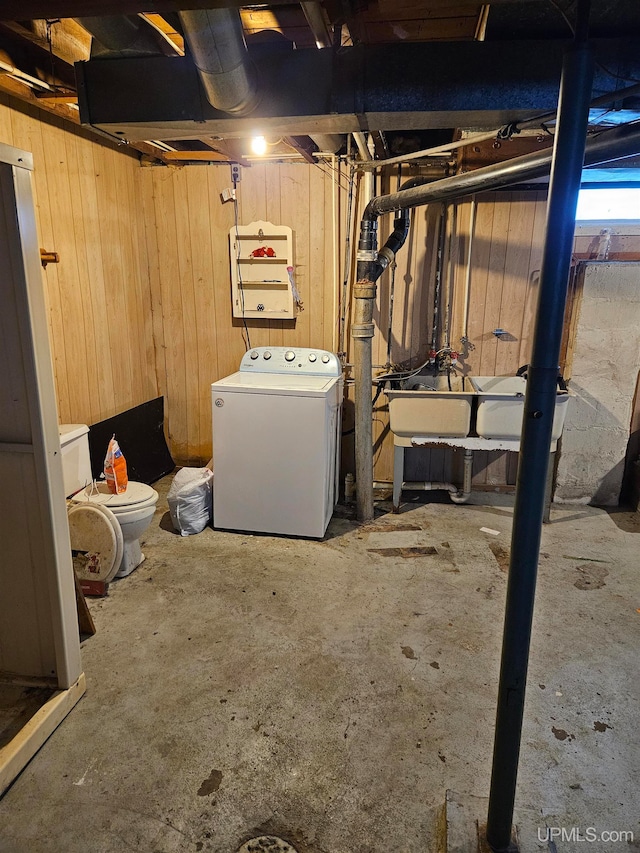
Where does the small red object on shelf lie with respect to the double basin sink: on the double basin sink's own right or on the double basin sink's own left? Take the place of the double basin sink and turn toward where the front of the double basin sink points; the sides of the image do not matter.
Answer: on the double basin sink's own right

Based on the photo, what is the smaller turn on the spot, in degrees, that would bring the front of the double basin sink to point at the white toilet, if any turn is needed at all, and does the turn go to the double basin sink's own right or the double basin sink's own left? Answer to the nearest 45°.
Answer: approximately 45° to the double basin sink's own right

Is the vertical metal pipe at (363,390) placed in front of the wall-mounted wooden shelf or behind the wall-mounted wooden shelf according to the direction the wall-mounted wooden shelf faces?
in front

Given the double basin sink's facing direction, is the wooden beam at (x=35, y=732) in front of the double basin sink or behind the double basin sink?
in front

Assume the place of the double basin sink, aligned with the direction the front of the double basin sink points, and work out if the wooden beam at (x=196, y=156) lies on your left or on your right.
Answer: on your right

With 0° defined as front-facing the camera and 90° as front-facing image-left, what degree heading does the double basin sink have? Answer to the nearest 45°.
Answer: approximately 0°

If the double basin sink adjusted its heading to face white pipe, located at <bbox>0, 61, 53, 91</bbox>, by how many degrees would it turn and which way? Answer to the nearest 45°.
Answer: approximately 45° to its right

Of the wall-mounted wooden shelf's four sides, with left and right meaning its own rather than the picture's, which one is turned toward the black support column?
front
